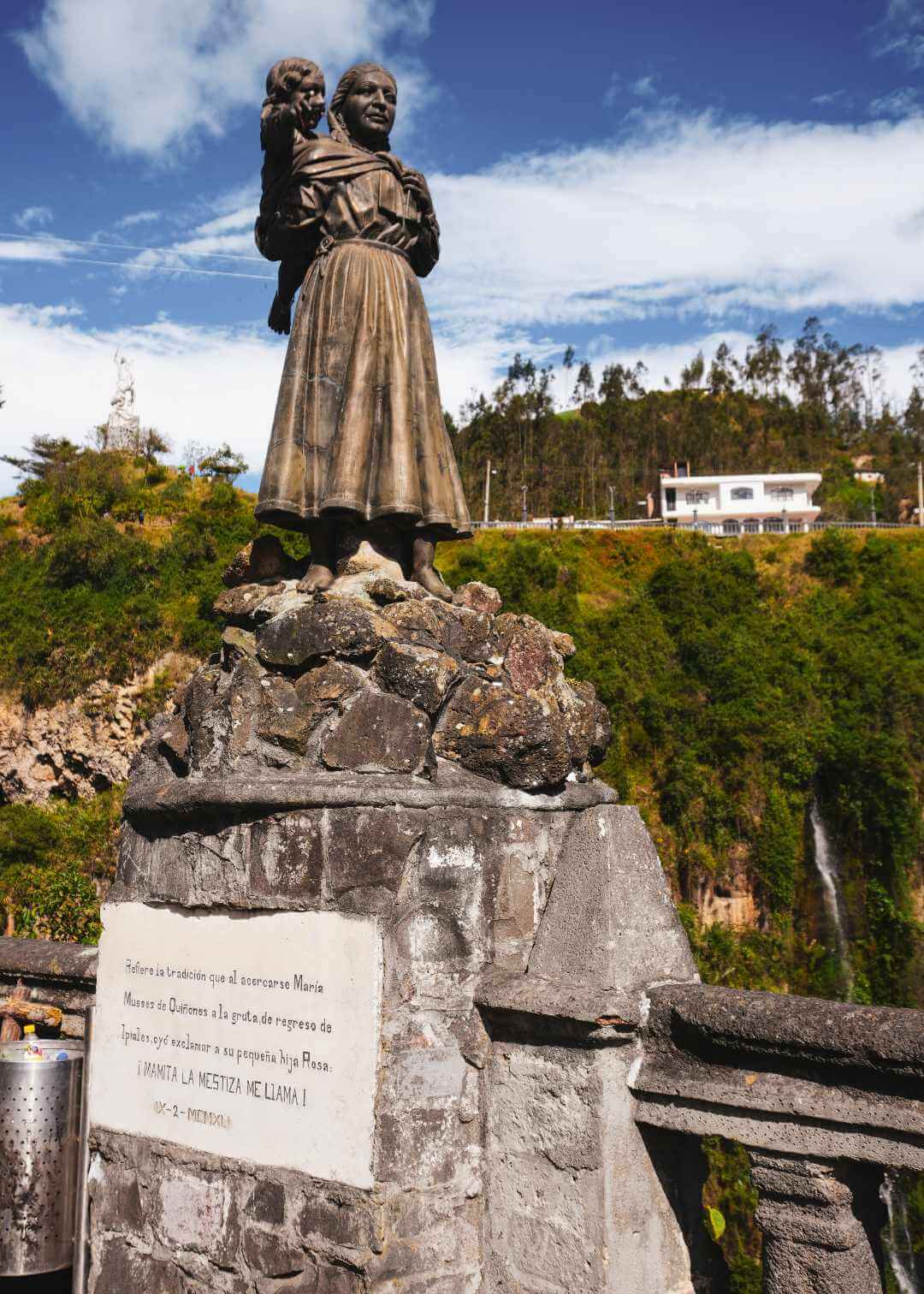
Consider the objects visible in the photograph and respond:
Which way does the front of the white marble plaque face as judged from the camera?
facing the viewer and to the left of the viewer

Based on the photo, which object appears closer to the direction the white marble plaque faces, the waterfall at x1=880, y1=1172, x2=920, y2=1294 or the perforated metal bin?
the perforated metal bin

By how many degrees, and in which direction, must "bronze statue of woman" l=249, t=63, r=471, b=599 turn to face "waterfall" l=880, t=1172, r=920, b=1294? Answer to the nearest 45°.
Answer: approximately 135° to its left

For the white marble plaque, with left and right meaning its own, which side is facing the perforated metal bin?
right

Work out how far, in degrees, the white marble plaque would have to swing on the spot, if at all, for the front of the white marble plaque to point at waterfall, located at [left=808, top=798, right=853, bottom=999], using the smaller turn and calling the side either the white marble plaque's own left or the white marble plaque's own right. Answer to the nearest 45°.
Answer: approximately 180°

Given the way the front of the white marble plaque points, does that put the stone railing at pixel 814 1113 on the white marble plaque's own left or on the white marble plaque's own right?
on the white marble plaque's own left

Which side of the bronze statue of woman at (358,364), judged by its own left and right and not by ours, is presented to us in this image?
front

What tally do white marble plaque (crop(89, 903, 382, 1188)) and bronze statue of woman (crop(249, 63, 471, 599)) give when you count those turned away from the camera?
0
